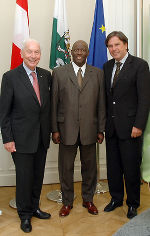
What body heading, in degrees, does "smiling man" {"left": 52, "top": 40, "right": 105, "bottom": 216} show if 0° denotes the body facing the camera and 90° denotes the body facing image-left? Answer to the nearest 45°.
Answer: approximately 0°

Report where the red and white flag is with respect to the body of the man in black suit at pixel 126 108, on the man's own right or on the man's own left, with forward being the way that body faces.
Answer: on the man's own right

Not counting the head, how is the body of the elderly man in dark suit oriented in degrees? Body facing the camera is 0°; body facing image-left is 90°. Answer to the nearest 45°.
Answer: approximately 315°

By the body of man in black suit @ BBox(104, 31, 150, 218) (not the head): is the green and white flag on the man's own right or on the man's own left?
on the man's own right

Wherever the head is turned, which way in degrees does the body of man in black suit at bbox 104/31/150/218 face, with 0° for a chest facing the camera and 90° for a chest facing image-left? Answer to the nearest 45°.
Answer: approximately 45°

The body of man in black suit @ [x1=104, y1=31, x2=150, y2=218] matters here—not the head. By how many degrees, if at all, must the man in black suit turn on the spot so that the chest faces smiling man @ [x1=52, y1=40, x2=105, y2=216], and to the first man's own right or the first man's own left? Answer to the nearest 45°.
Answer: approximately 45° to the first man's own right

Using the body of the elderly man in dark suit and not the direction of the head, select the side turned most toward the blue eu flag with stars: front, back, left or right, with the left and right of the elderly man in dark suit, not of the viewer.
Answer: left
